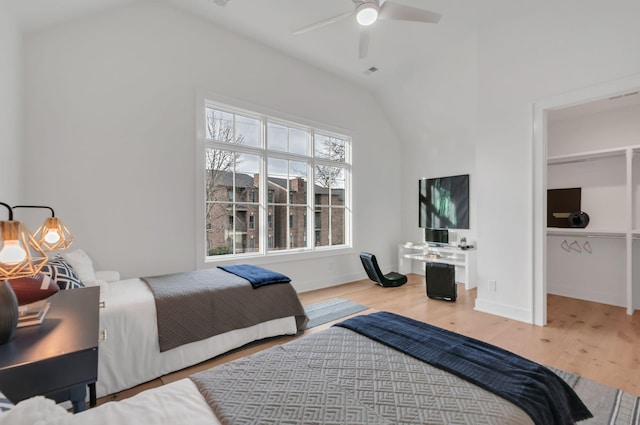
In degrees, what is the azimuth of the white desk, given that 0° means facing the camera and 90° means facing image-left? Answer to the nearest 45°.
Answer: approximately 45°

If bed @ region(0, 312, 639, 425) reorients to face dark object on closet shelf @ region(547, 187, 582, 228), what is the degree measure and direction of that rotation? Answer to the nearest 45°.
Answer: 0° — it already faces it

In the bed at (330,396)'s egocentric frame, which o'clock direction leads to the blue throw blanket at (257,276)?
The blue throw blanket is roughly at 10 o'clock from the bed.

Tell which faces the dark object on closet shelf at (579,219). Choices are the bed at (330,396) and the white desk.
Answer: the bed

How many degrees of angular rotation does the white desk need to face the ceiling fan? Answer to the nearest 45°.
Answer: approximately 45° to its left

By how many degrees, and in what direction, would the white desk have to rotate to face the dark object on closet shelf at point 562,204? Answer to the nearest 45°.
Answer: approximately 135° to its left

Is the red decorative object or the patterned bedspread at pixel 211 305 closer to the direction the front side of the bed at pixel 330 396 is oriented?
the patterned bedspread

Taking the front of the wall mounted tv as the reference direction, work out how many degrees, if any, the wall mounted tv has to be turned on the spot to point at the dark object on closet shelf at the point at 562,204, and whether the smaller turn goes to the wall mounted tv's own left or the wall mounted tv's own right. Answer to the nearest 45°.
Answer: approximately 135° to the wall mounted tv's own left

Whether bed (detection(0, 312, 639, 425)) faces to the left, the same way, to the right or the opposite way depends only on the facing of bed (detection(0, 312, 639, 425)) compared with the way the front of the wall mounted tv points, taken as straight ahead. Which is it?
the opposite way

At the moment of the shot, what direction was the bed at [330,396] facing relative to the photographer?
facing away from the viewer and to the right of the viewer

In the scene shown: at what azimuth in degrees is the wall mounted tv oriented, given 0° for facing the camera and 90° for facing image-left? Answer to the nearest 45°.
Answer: approximately 45°

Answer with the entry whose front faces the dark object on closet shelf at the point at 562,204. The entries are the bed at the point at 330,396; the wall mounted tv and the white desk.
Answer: the bed
